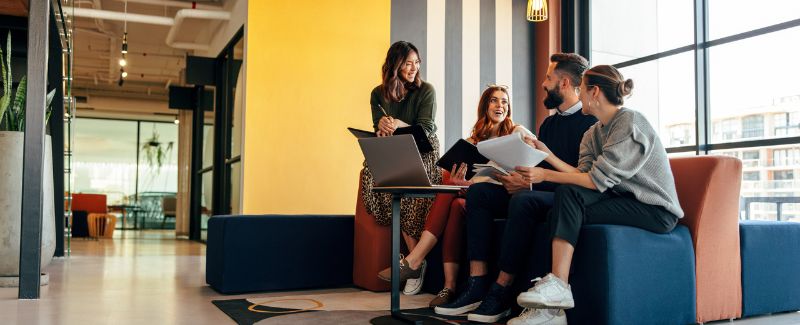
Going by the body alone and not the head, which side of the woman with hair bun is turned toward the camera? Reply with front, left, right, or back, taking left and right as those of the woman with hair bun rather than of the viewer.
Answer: left

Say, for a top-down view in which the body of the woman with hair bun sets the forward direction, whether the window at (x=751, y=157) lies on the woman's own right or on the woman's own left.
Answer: on the woman's own right

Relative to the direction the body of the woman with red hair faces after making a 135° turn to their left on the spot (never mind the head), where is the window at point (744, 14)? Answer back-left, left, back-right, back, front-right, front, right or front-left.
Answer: front-left

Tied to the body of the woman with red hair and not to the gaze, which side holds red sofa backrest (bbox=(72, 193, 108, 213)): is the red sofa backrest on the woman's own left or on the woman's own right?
on the woman's own right

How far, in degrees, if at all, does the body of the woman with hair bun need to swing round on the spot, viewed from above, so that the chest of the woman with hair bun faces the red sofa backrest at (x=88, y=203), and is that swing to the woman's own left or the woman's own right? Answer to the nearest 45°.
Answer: approximately 45° to the woman's own right

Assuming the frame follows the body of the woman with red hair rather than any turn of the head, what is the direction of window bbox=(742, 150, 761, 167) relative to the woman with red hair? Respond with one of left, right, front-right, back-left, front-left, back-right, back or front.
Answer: back

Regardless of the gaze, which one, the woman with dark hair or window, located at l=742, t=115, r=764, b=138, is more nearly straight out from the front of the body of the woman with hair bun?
the woman with dark hair

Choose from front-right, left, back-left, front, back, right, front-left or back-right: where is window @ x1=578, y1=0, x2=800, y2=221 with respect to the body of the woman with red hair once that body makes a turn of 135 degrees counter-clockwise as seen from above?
front-left

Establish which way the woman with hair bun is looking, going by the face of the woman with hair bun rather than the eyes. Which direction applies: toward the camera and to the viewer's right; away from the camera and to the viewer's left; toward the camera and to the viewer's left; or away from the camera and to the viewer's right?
away from the camera and to the viewer's left

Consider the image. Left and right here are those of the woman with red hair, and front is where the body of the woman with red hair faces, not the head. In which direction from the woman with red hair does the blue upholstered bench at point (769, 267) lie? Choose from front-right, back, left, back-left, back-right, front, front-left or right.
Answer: back-left

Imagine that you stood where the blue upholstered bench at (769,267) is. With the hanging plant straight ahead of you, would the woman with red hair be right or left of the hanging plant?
left

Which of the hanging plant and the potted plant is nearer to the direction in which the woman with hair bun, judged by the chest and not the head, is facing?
the potted plant

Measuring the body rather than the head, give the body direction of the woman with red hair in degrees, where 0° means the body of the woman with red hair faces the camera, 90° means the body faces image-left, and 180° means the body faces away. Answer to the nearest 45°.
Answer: approximately 45°

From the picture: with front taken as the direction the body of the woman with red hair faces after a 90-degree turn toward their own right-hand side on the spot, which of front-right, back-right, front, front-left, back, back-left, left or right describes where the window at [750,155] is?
right
